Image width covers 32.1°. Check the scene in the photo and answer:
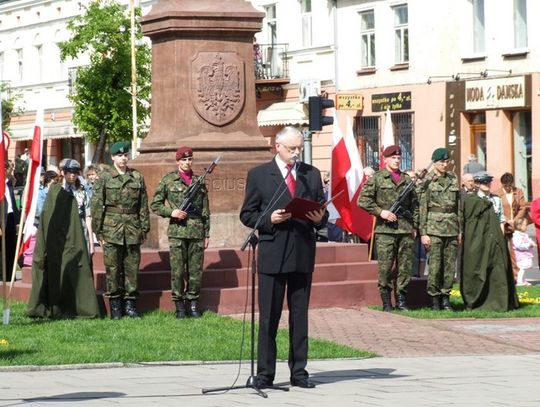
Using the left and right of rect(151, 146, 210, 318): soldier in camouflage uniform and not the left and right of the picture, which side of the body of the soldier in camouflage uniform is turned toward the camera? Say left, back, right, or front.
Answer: front

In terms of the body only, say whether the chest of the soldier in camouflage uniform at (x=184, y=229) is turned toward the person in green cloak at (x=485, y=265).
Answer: no

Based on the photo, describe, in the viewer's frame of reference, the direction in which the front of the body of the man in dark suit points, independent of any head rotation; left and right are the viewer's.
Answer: facing the viewer and to the right of the viewer

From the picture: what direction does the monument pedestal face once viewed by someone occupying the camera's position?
facing the viewer

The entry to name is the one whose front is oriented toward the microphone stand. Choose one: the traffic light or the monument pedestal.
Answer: the monument pedestal

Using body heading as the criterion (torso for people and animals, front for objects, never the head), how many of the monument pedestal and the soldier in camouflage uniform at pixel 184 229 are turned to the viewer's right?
0

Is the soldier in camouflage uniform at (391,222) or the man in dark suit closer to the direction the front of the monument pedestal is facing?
the man in dark suit
